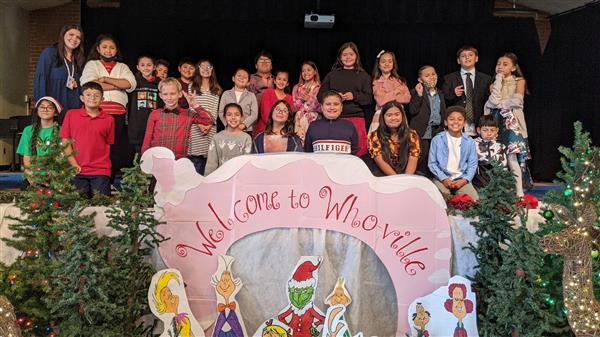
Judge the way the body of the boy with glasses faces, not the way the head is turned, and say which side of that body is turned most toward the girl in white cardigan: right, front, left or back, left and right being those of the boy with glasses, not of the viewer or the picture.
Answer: back

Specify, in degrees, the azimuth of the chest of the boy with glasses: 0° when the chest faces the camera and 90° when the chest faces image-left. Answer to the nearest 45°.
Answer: approximately 0°

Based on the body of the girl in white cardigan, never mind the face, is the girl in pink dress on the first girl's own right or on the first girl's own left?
on the first girl's own left

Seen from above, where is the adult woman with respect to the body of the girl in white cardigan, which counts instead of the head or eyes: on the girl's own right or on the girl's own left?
on the girl's own right

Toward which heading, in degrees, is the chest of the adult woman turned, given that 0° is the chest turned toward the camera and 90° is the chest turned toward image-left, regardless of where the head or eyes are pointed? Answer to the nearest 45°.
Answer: approximately 315°

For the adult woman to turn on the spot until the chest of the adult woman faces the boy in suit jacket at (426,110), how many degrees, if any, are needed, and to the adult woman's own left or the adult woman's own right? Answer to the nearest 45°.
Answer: approximately 45° to the adult woman's own left

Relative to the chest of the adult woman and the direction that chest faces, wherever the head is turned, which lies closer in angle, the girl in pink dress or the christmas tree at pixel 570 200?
the christmas tree

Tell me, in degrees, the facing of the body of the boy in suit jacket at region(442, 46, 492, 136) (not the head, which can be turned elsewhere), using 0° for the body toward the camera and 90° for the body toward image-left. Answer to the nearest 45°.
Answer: approximately 0°
